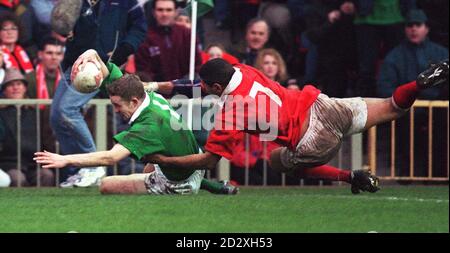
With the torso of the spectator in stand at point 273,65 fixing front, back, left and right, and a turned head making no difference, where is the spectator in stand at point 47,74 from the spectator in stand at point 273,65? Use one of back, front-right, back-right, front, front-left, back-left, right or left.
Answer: right

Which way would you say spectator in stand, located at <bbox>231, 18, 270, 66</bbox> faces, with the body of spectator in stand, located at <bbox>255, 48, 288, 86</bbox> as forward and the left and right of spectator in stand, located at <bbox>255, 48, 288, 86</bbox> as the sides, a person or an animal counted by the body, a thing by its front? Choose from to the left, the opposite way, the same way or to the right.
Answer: the same way

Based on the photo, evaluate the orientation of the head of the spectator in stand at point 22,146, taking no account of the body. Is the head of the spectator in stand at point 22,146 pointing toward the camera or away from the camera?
toward the camera

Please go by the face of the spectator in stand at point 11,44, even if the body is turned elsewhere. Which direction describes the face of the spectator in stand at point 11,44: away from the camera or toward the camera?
toward the camera

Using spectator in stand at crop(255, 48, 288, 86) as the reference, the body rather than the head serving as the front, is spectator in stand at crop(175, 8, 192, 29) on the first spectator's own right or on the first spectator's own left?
on the first spectator's own right

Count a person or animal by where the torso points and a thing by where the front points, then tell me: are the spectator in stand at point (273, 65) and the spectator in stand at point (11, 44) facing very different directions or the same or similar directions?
same or similar directions

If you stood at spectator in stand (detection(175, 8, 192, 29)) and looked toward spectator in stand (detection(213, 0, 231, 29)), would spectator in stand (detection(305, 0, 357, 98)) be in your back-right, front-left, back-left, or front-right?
front-right

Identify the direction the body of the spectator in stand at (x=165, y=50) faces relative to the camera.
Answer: toward the camera

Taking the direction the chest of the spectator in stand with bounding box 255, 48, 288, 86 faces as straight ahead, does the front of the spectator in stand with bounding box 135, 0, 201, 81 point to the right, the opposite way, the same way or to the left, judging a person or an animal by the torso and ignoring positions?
the same way

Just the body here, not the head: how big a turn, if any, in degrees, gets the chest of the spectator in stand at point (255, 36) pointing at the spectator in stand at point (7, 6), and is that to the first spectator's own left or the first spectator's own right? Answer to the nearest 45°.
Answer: approximately 90° to the first spectator's own right

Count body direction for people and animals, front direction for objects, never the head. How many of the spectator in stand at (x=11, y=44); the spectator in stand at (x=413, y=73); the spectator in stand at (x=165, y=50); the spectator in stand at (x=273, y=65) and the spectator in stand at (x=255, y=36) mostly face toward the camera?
5

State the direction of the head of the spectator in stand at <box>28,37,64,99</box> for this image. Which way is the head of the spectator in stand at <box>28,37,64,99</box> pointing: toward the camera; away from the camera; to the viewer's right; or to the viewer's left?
toward the camera

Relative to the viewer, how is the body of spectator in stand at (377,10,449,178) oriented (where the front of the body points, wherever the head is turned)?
toward the camera
